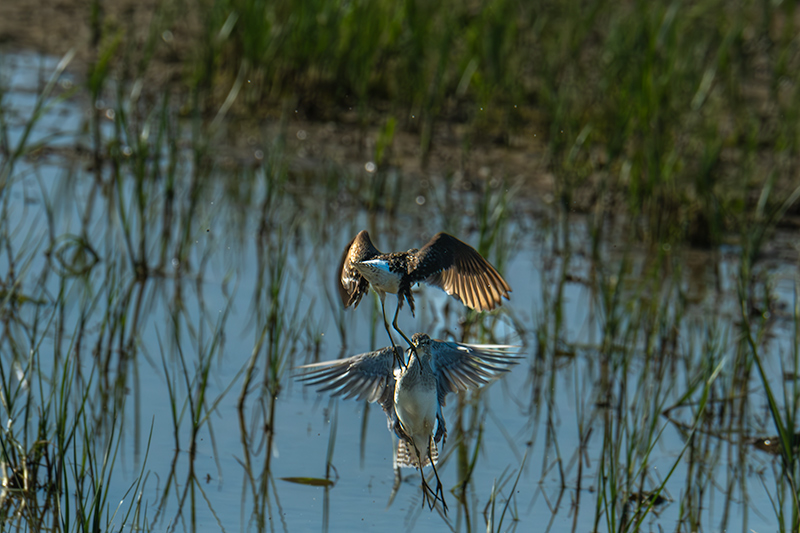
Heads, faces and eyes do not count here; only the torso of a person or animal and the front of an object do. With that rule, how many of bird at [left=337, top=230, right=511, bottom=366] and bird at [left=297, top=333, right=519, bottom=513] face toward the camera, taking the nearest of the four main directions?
1

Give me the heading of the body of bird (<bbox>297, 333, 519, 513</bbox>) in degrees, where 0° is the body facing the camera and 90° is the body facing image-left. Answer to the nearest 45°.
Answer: approximately 0°
